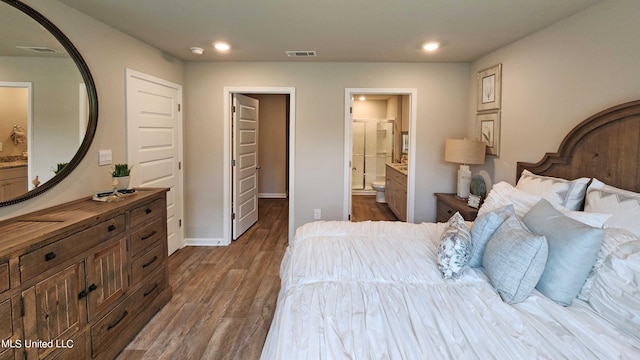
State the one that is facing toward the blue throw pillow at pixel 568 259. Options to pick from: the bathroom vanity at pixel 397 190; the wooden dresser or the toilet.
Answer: the wooden dresser

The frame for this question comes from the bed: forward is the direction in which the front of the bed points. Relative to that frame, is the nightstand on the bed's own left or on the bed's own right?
on the bed's own right

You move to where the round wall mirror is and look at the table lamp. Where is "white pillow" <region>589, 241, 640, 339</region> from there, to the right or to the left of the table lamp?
right

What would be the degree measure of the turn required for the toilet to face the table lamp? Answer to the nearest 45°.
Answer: approximately 90° to its left

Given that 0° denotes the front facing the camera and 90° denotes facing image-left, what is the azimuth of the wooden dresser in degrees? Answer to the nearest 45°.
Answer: approximately 315°

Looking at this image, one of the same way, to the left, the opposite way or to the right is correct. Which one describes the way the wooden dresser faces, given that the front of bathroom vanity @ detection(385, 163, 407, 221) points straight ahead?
the opposite way

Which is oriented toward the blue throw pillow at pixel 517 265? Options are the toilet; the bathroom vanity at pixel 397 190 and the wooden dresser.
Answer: the wooden dresser

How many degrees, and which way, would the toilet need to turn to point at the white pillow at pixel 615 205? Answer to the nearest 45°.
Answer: approximately 90° to its left

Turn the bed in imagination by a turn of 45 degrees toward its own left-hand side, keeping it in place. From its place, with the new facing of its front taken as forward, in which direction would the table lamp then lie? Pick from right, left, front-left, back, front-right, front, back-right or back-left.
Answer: back

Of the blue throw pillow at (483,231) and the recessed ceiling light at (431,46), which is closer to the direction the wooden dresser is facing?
the blue throw pillow

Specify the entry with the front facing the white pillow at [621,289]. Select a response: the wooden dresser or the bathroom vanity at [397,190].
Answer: the wooden dresser

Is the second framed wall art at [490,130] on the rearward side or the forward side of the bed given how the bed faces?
on the rearward side
